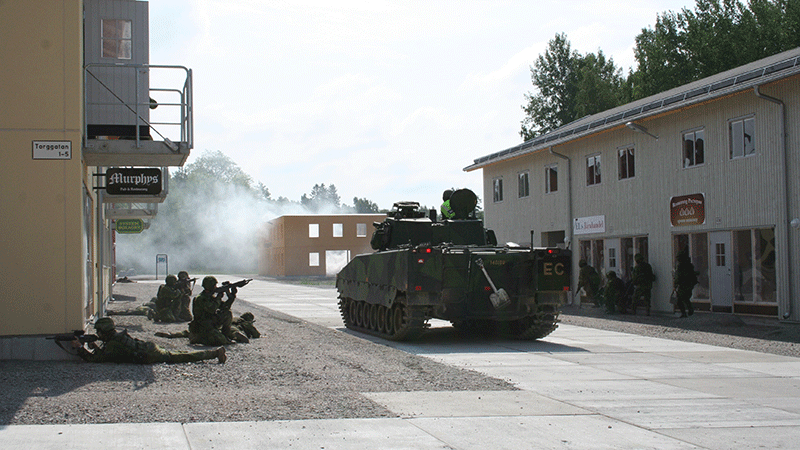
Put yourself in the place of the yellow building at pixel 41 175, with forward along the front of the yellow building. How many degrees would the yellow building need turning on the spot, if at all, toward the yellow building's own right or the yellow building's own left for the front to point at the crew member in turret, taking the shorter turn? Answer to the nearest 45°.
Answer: approximately 45° to the yellow building's own left

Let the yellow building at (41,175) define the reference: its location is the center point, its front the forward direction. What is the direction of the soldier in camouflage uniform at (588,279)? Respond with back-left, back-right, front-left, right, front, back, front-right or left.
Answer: front-left

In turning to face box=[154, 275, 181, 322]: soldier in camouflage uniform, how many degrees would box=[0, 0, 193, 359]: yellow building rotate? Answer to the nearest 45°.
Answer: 0° — it already faces them

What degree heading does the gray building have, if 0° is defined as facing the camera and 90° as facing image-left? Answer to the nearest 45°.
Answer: approximately 45°

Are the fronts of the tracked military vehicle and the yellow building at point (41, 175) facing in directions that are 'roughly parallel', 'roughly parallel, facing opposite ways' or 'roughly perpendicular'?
roughly perpendicular

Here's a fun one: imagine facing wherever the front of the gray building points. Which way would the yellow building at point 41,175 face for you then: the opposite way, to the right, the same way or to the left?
the opposite way

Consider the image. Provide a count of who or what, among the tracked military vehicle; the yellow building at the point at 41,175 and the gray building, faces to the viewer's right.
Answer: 1

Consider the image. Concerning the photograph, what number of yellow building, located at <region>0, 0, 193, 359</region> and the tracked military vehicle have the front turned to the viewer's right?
1

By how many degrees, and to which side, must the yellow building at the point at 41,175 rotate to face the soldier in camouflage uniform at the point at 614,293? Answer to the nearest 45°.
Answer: approximately 45° to its left

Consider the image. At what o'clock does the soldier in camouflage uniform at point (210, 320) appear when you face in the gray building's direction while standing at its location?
The soldier in camouflage uniform is roughly at 12 o'clock from the gray building.

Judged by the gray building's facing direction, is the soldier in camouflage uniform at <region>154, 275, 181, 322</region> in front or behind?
in front

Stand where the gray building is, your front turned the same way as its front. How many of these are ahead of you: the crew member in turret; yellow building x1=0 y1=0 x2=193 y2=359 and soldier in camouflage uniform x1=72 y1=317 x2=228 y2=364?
3

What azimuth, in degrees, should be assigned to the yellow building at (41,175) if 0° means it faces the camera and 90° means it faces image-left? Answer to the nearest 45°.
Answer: approximately 270°

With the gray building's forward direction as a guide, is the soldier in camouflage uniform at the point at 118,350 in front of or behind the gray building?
in front
